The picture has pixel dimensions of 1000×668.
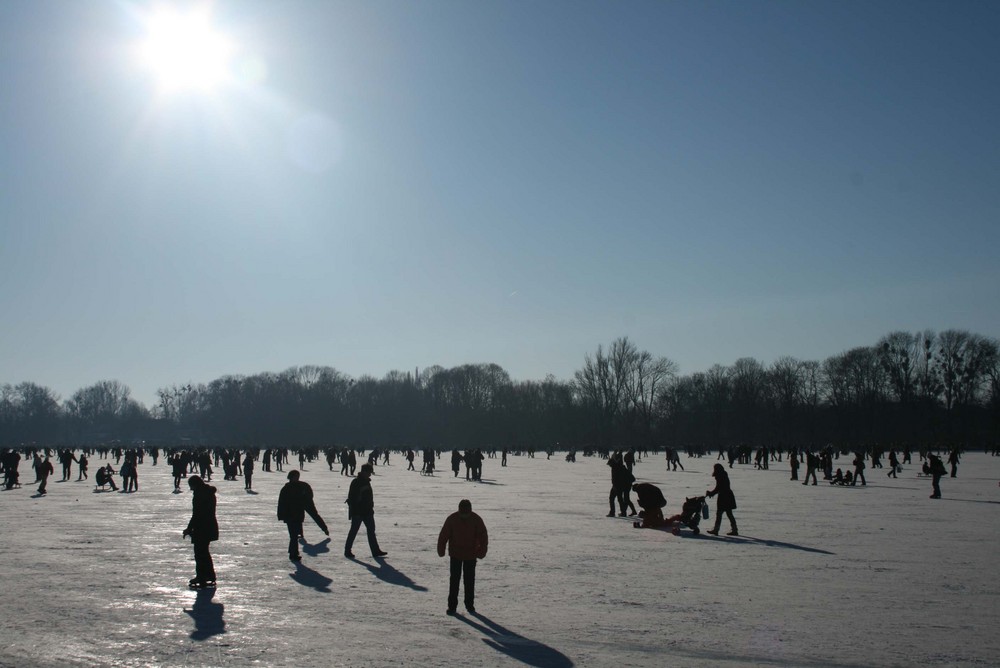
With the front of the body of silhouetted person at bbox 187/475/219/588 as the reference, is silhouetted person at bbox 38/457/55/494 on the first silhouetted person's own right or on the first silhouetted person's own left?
on the first silhouetted person's own right

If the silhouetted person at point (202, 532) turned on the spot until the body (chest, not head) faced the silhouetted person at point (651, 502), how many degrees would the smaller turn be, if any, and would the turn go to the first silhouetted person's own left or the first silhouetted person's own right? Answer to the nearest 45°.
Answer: approximately 135° to the first silhouetted person's own right

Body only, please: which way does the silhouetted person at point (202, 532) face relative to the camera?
to the viewer's left
